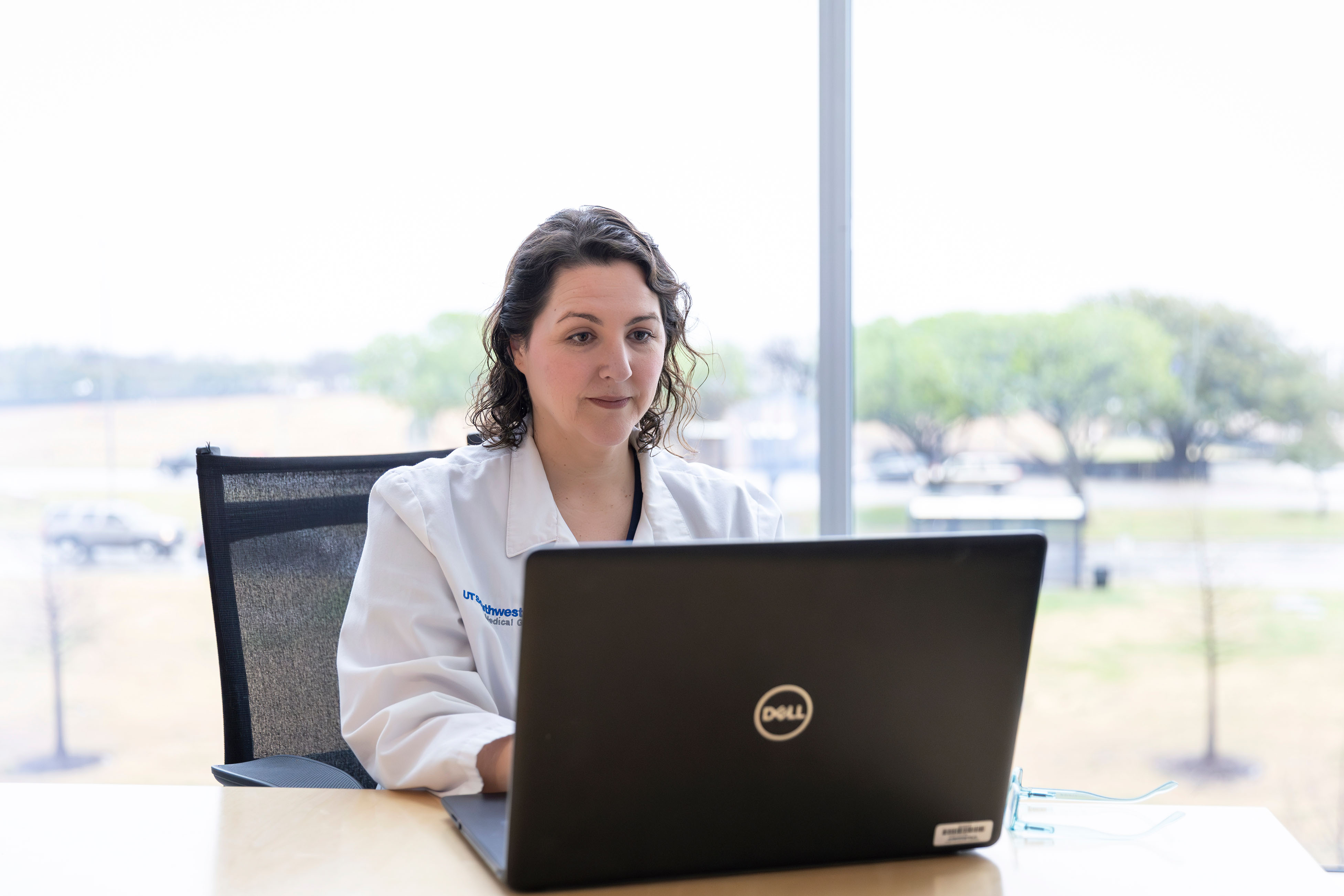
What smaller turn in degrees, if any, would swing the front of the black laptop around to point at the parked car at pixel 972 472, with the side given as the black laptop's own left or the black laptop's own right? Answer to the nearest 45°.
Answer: approximately 45° to the black laptop's own right

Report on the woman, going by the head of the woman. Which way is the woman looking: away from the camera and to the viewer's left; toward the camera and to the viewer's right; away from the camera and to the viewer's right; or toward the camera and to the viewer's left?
toward the camera and to the viewer's right

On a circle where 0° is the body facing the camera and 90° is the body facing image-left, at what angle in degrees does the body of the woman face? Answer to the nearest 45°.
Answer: approximately 315°

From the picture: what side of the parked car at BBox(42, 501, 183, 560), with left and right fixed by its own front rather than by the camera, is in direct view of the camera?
right

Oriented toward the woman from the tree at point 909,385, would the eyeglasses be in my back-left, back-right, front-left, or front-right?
front-left

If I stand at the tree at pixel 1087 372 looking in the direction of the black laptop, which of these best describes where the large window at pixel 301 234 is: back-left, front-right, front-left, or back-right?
front-right
